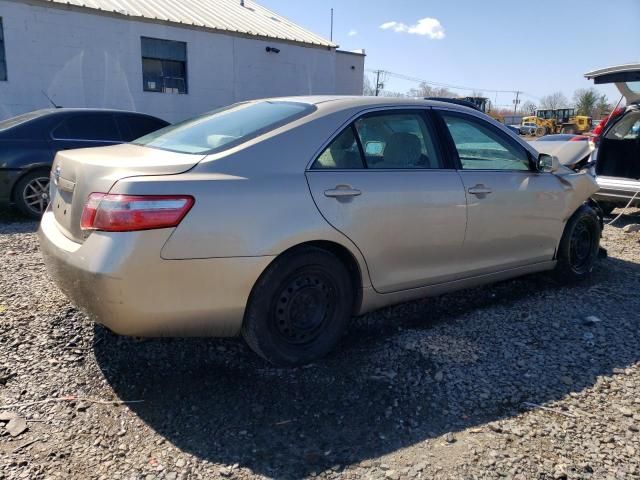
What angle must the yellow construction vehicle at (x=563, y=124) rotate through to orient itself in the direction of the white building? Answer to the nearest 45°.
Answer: approximately 90° to its left

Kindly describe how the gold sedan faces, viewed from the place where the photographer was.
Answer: facing away from the viewer and to the right of the viewer

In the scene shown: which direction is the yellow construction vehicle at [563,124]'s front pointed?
to the viewer's left

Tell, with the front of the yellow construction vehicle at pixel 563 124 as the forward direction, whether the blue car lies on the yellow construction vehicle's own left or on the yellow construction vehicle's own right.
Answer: on the yellow construction vehicle's own left

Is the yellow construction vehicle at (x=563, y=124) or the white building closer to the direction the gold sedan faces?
the yellow construction vehicle

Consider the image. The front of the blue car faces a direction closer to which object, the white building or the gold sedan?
the white building

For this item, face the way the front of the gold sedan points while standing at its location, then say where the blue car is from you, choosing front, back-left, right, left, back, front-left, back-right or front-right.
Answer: left
